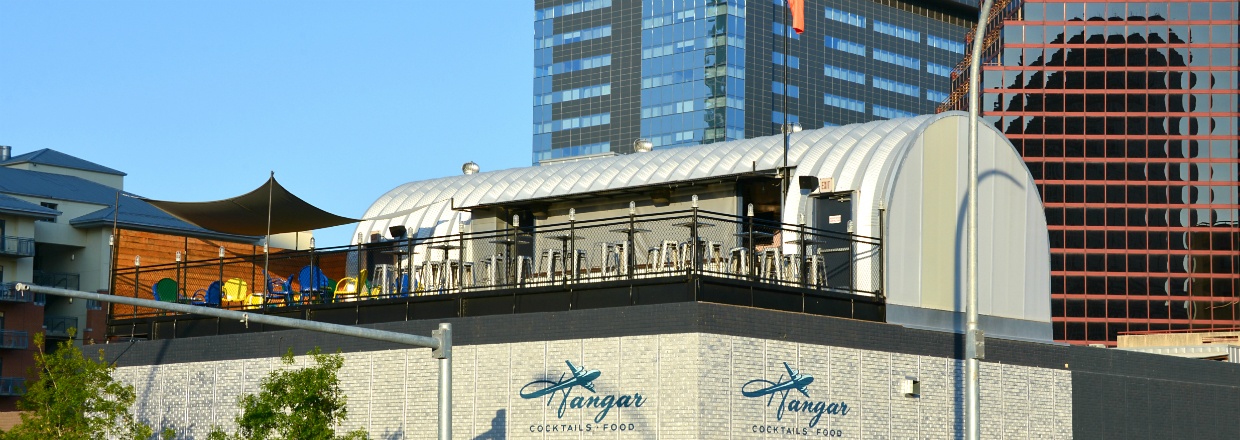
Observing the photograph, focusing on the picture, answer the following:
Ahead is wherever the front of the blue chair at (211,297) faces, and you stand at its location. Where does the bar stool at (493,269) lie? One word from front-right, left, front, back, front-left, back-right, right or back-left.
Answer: back-left

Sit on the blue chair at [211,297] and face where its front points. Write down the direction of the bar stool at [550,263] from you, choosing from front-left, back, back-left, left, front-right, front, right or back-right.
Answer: back-left

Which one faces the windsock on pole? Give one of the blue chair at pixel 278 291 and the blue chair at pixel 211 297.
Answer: the blue chair at pixel 278 291

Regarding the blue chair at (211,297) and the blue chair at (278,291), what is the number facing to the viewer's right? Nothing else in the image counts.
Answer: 1
